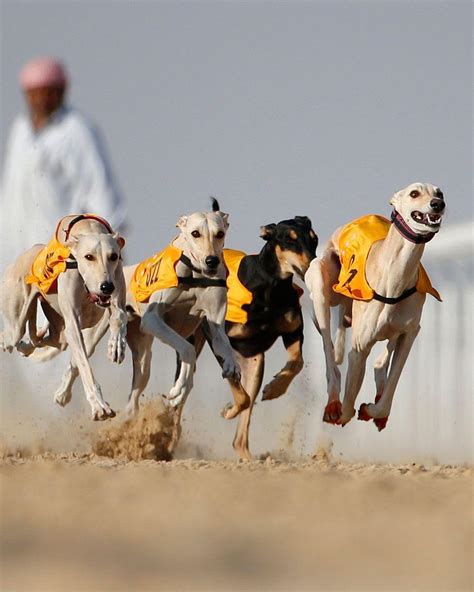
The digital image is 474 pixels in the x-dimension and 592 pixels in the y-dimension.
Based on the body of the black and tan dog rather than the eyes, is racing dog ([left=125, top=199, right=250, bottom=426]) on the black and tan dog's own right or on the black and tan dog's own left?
on the black and tan dog's own right

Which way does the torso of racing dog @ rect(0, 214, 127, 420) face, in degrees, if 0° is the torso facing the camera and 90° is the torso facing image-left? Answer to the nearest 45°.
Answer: approximately 315°

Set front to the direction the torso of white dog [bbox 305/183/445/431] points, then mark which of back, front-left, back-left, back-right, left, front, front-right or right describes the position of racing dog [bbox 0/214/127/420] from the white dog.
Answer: back-right

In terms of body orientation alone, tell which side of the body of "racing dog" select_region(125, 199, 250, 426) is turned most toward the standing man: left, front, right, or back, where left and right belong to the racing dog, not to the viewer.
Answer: back

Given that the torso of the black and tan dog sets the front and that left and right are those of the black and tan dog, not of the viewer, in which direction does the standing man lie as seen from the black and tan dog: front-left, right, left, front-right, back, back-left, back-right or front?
back-right

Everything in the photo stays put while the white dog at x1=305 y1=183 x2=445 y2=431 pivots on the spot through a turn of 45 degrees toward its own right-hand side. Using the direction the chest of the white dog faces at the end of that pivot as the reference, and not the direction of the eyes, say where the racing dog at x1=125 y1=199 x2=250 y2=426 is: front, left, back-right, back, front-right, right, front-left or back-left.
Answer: right

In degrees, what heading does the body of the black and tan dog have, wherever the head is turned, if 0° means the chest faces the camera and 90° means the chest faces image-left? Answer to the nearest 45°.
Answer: approximately 315°

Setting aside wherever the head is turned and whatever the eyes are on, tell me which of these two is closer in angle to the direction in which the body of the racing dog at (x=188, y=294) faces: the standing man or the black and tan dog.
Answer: the black and tan dog
